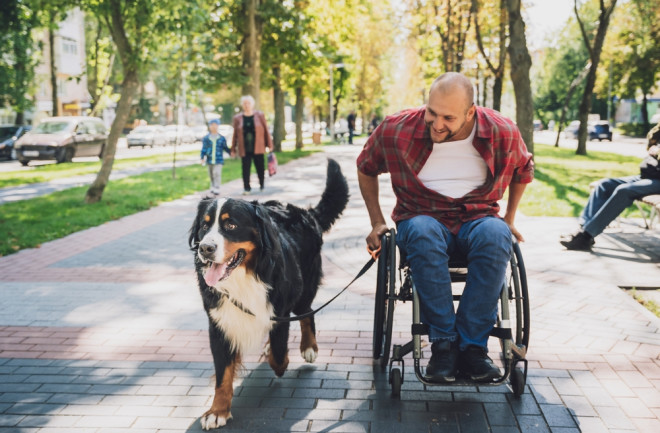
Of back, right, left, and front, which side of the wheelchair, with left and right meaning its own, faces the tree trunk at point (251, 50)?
back

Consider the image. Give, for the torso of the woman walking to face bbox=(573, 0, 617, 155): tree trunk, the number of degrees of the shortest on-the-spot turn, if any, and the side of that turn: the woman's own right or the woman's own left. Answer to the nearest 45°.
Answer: approximately 135° to the woman's own left

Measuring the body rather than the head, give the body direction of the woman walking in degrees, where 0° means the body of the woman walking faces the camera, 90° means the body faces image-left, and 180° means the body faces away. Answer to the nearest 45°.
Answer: approximately 0°

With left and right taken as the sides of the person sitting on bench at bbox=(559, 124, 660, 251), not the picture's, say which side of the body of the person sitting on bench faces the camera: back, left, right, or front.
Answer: left

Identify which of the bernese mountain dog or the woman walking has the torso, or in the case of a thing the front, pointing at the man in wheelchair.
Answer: the woman walking

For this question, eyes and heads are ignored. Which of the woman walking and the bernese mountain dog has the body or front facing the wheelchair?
the woman walking

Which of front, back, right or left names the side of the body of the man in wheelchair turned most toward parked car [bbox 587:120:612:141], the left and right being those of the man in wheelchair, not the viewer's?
back

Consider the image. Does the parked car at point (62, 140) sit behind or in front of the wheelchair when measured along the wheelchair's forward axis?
behind

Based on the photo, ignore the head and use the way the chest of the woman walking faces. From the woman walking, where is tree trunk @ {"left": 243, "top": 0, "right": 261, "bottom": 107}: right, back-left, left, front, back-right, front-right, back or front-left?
back

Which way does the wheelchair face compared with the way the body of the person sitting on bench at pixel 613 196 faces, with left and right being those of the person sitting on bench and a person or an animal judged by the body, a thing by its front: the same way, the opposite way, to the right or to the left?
to the left
